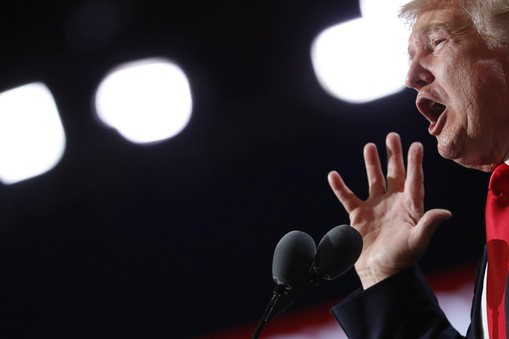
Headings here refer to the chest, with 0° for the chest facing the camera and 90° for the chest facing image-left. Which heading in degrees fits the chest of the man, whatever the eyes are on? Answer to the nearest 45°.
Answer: approximately 45°

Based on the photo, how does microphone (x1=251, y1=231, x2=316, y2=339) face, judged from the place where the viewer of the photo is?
facing to the right of the viewer

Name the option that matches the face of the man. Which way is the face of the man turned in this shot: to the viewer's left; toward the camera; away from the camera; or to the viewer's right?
to the viewer's left

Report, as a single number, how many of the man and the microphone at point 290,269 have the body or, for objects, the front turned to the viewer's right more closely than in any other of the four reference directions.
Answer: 1
